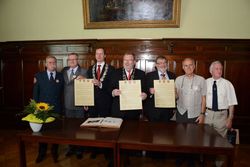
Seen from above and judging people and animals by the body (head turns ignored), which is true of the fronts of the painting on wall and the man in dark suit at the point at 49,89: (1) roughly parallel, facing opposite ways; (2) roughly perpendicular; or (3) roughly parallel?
roughly parallel

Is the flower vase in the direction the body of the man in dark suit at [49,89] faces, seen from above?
yes

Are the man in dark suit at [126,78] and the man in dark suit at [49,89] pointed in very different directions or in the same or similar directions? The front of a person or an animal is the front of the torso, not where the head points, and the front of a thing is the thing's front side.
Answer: same or similar directions

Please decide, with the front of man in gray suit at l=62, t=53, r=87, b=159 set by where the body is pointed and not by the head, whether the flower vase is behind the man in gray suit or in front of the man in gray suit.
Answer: in front

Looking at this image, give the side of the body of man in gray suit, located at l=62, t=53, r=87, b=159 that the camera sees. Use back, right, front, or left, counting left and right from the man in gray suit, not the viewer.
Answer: front

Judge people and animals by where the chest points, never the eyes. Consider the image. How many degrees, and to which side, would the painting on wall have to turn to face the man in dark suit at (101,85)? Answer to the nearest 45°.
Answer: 0° — it already faces them

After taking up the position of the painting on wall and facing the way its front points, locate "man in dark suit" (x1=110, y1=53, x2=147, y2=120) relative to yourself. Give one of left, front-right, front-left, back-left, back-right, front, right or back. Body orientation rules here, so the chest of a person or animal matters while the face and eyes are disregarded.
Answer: front

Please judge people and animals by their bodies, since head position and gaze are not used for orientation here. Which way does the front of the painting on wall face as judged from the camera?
facing the viewer

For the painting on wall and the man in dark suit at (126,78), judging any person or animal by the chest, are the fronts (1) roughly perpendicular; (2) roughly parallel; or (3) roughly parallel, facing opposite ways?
roughly parallel

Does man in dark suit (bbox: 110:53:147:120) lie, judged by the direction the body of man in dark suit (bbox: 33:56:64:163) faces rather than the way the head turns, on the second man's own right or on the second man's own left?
on the second man's own left

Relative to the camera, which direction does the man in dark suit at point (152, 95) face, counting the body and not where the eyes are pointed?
toward the camera
